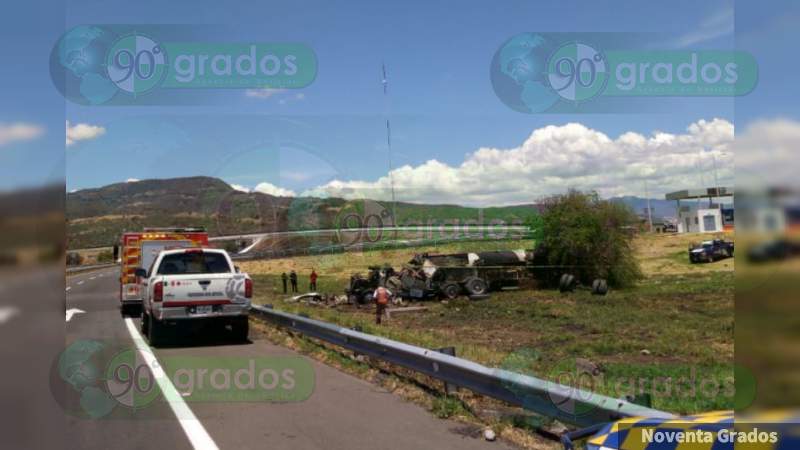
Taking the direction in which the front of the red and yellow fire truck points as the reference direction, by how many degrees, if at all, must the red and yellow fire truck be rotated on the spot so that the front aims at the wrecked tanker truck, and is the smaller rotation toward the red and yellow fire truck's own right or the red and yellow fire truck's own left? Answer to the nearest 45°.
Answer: approximately 90° to the red and yellow fire truck's own right

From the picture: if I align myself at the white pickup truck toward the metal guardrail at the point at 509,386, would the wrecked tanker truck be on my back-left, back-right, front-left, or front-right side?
back-left

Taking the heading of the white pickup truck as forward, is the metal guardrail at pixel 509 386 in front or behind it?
behind

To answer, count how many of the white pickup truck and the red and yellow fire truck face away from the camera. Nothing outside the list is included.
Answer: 2

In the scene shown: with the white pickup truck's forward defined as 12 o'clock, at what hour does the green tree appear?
The green tree is roughly at 2 o'clock from the white pickup truck.

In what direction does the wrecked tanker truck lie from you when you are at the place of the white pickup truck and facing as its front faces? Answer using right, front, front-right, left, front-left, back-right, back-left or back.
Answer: front-right

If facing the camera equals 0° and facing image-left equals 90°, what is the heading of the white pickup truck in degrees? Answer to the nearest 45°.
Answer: approximately 180°

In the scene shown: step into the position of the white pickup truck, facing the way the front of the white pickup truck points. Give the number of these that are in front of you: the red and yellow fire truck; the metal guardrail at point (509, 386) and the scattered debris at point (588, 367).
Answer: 1

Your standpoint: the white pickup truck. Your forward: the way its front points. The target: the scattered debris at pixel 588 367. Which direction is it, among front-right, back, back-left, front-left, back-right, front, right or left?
back-right

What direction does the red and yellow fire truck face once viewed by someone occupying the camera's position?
facing away from the viewer
